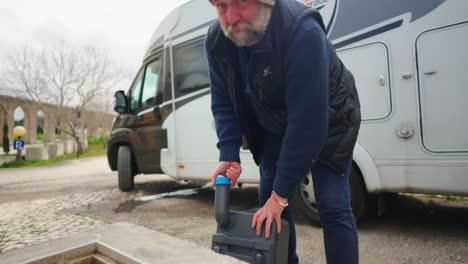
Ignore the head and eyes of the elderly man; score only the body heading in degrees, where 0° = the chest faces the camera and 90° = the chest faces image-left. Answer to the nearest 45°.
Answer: approximately 45°

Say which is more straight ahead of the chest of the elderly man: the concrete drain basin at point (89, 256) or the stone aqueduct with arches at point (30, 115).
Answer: the concrete drain basin

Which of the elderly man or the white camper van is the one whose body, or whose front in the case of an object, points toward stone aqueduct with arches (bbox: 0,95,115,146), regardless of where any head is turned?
the white camper van

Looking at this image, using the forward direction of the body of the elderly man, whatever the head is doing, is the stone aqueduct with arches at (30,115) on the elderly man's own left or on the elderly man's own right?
on the elderly man's own right

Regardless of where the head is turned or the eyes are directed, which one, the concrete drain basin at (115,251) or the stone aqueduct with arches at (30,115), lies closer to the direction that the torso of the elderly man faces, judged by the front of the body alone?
the concrete drain basin

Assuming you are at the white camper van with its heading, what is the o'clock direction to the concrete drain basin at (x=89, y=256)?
The concrete drain basin is roughly at 9 o'clock from the white camper van.

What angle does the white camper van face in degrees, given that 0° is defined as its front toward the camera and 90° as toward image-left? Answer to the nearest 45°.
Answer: approximately 135°

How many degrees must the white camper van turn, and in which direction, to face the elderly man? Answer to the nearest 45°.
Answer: approximately 90° to its left

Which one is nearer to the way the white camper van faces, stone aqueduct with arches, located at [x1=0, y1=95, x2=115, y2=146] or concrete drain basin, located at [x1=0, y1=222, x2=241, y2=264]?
the stone aqueduct with arches

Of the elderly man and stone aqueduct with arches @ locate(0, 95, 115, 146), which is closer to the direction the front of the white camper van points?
the stone aqueduct with arches

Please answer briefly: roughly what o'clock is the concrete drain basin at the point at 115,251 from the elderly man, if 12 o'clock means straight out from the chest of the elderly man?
The concrete drain basin is roughly at 1 o'clock from the elderly man.

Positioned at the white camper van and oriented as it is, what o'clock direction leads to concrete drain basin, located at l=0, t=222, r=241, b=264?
The concrete drain basin is roughly at 9 o'clock from the white camper van.

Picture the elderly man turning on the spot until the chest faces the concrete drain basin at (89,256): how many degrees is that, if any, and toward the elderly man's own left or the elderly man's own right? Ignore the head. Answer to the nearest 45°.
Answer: approximately 45° to the elderly man's own right

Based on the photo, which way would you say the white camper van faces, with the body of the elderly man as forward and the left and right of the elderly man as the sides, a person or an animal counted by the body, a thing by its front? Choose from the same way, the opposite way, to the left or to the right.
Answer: to the right

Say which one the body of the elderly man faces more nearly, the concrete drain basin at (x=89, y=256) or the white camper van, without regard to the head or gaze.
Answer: the concrete drain basin

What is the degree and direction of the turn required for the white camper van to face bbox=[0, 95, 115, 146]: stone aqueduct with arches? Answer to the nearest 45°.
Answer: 0° — it already faces it
